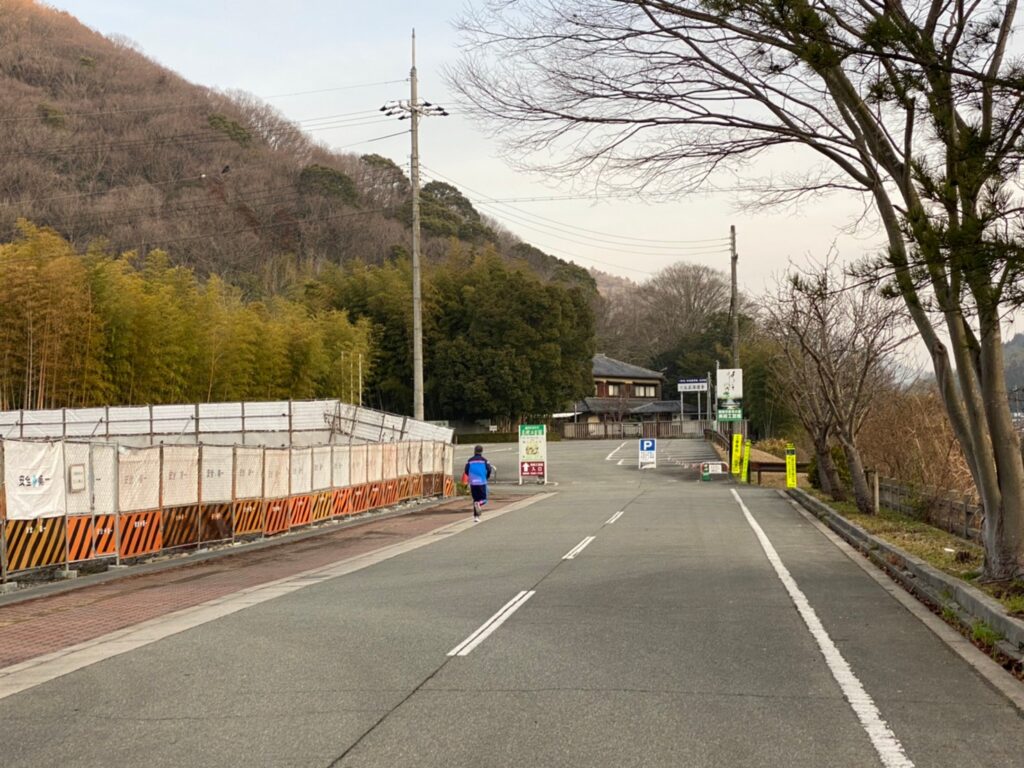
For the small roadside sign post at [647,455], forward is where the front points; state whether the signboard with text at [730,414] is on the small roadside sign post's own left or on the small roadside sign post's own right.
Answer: on the small roadside sign post's own left

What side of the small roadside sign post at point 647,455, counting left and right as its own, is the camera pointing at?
front

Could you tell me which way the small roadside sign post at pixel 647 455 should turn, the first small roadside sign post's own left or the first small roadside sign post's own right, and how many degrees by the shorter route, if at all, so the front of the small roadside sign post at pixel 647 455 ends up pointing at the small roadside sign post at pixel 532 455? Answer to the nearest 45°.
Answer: approximately 45° to the first small roadside sign post's own right

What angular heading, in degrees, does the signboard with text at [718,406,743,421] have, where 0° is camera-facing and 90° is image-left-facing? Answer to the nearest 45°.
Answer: approximately 0°

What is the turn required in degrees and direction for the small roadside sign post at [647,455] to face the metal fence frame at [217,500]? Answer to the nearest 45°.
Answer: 0° — it already faces it

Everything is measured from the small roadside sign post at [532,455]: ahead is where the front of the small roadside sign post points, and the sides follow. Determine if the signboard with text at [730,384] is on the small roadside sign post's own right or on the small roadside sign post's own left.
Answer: on the small roadside sign post's own left

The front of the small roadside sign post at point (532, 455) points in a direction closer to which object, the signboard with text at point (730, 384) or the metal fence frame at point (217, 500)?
the metal fence frame

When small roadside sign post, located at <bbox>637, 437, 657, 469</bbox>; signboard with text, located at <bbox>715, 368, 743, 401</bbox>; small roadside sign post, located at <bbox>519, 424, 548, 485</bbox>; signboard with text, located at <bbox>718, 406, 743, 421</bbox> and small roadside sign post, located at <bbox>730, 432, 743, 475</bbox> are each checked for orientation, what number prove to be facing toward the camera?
5

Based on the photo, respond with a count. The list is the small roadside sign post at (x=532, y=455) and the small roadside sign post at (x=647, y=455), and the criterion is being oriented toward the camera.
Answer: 2

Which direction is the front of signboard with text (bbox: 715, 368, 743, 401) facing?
toward the camera

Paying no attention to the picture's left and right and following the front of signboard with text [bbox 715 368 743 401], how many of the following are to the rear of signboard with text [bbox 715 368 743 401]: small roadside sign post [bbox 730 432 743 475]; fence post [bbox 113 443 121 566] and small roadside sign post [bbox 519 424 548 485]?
0

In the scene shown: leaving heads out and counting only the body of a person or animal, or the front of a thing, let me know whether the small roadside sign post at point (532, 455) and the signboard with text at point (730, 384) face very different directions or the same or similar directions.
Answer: same or similar directions

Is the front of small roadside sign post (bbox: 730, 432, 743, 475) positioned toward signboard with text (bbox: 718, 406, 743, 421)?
no

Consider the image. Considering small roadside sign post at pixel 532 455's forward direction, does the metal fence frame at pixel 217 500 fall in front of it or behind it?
in front

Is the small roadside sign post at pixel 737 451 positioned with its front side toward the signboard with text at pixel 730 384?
no

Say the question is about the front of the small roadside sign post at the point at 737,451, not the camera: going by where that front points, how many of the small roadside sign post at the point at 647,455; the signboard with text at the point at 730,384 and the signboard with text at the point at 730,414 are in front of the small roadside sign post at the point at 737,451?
0

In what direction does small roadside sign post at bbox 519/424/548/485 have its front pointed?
toward the camera
